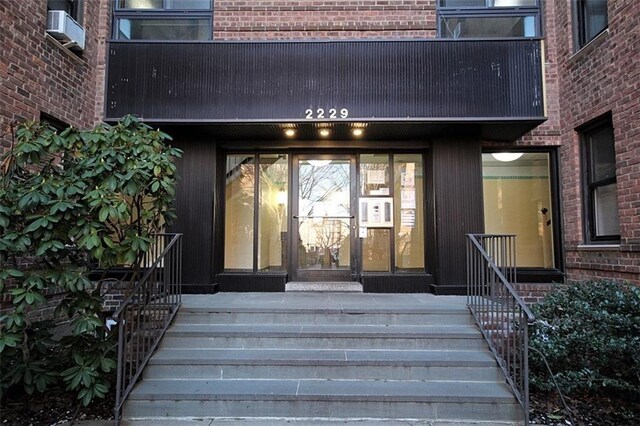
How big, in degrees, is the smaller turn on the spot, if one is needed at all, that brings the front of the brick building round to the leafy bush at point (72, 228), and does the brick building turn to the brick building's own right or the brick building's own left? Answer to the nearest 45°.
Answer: approximately 45° to the brick building's own right

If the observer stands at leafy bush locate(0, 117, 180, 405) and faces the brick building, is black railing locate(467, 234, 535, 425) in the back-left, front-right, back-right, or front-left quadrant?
front-right

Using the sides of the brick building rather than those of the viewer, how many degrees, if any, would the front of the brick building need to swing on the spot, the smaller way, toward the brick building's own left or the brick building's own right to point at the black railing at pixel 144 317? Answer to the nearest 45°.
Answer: approximately 45° to the brick building's own right

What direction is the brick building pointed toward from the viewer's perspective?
toward the camera
